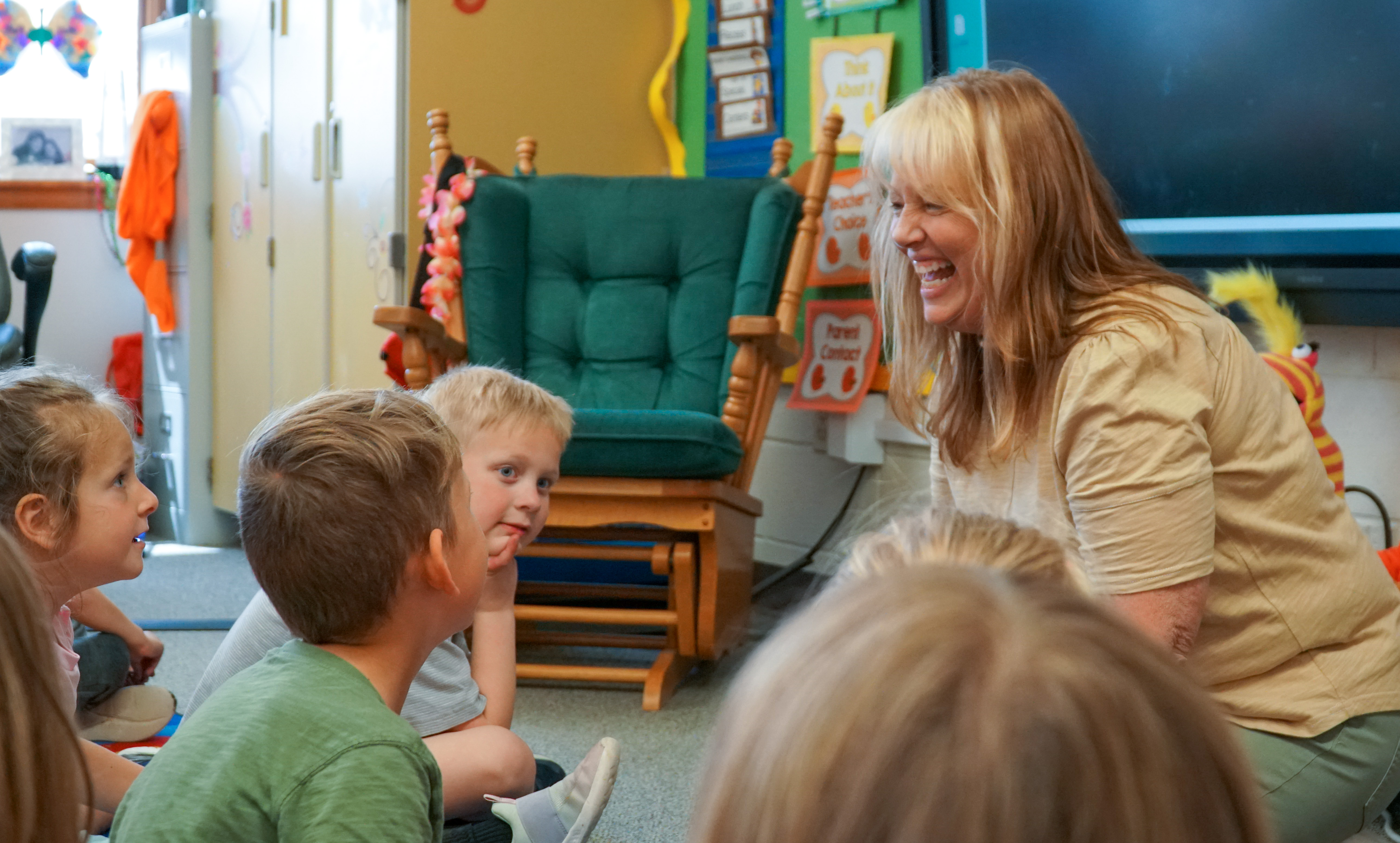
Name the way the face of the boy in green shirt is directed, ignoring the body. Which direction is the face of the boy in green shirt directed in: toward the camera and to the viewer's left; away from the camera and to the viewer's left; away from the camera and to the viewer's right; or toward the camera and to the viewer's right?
away from the camera and to the viewer's right

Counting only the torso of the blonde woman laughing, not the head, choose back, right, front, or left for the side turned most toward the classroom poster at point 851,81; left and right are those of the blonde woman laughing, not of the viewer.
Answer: right

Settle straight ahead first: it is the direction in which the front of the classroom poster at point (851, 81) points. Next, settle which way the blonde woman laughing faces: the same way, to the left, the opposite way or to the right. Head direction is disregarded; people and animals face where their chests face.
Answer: to the right
